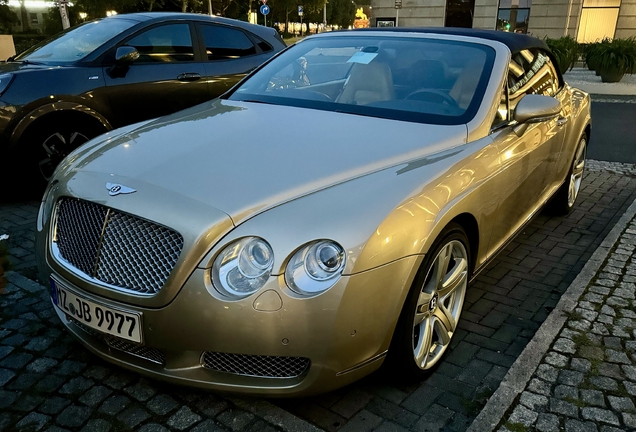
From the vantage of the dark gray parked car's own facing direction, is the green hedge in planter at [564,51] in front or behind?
behind

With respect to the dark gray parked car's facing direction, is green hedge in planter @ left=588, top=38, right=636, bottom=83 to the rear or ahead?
to the rear

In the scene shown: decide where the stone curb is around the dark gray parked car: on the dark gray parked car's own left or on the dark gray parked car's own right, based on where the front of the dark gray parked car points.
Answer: on the dark gray parked car's own left

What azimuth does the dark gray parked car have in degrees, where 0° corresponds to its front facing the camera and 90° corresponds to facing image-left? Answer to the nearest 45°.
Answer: approximately 45°

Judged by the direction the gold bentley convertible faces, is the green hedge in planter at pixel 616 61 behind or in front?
behind

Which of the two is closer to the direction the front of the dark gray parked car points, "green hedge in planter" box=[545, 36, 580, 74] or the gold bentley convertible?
the gold bentley convertible

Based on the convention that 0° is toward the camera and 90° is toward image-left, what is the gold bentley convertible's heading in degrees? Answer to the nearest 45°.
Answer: approximately 45°

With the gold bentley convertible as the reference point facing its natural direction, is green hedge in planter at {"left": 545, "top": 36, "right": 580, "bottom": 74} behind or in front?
behind

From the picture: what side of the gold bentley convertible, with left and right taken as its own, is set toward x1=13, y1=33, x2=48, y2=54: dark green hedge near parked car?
right
